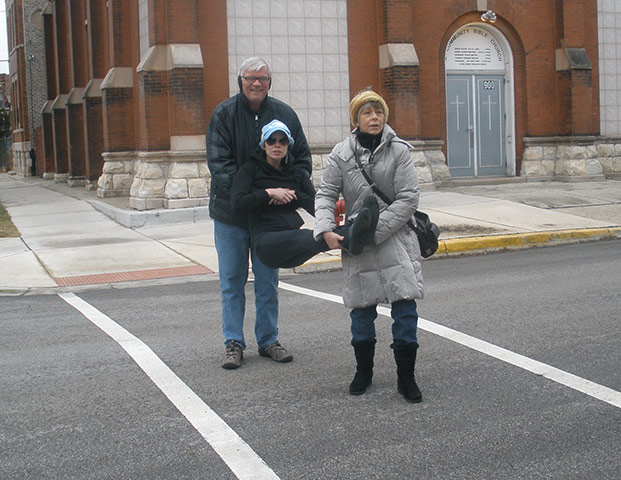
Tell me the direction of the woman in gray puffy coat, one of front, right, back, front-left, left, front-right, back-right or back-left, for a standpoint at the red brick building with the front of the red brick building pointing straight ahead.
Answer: front

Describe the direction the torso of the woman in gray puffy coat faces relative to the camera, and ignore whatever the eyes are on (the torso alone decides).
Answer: toward the camera

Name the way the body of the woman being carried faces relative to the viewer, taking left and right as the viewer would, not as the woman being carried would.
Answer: facing the viewer and to the right of the viewer

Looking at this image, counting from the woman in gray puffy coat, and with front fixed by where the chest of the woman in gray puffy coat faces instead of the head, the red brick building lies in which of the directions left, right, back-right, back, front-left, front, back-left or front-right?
back

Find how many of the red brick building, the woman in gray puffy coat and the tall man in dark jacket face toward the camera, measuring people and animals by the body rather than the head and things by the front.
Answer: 3

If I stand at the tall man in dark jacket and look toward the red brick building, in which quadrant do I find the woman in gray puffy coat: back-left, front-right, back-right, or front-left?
back-right

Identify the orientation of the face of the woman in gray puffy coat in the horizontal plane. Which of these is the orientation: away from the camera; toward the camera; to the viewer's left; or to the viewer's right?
toward the camera

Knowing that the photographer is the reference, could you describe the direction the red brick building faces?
facing the viewer

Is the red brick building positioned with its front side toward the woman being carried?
yes

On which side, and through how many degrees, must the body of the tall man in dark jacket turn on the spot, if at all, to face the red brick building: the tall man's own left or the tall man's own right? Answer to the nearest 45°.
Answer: approximately 180°

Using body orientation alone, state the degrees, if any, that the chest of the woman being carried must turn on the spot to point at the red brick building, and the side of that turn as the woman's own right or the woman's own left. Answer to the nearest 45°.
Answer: approximately 135° to the woman's own left

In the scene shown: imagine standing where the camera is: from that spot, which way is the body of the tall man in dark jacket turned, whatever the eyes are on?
toward the camera

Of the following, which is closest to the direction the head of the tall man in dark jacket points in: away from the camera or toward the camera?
toward the camera
